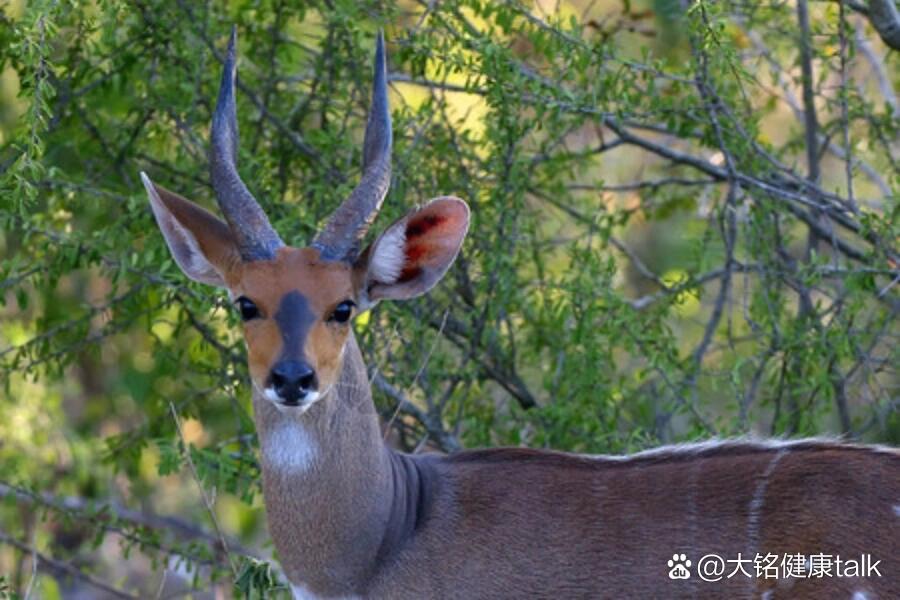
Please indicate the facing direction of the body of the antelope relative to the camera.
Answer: to the viewer's left
